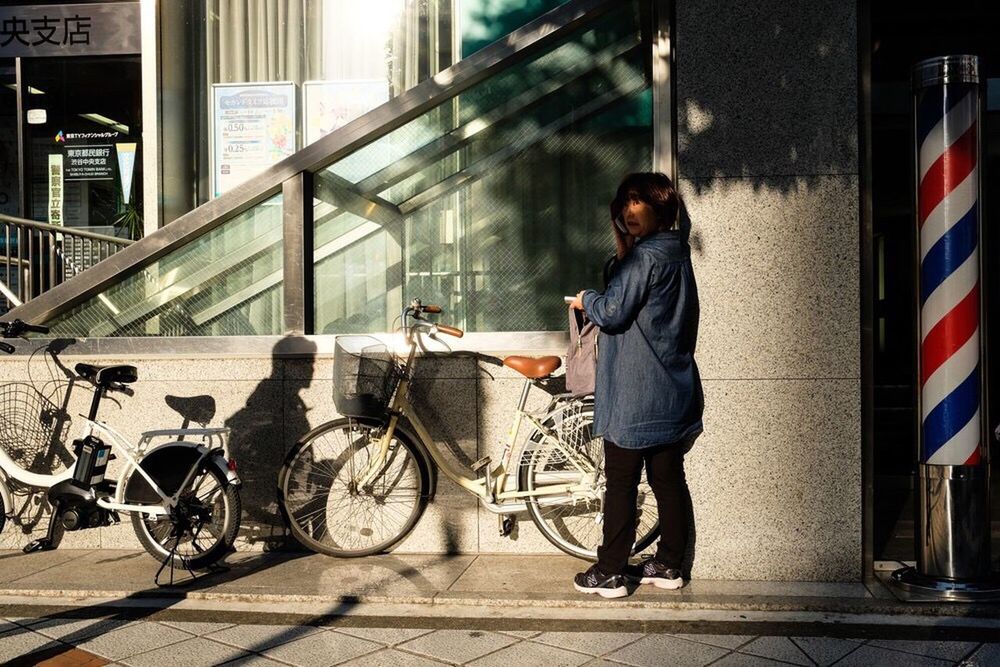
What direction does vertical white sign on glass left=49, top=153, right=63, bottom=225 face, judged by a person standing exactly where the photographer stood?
facing the viewer

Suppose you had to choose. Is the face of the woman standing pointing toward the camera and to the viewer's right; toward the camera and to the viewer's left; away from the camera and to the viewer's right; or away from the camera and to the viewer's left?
toward the camera and to the viewer's left

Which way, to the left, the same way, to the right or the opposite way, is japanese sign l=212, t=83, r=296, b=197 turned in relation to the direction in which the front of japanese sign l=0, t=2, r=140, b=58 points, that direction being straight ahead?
the same way

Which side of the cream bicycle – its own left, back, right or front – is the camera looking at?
left

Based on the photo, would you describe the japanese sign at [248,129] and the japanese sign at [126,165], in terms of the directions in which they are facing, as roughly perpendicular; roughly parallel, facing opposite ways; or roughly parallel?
roughly parallel

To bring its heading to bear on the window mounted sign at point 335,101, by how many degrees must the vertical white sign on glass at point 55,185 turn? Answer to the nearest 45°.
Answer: approximately 45° to its left

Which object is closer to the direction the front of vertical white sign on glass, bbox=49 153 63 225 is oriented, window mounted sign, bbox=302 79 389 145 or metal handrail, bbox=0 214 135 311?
the metal handrail

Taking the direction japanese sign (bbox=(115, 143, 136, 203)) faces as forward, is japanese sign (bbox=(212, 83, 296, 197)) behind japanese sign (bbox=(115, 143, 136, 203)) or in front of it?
in front

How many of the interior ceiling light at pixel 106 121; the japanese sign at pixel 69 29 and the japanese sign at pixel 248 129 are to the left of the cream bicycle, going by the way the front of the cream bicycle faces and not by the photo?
0

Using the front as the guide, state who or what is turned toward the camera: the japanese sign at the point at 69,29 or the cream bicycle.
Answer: the japanese sign

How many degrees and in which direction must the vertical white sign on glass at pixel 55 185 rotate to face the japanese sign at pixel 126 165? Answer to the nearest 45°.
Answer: approximately 45° to its left

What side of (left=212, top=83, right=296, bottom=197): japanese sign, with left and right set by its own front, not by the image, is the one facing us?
front

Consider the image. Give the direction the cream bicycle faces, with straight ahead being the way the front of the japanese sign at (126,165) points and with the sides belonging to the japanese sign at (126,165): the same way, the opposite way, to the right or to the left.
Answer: to the right

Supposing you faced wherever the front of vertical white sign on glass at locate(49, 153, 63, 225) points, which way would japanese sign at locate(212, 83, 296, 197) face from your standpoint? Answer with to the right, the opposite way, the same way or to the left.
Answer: the same way

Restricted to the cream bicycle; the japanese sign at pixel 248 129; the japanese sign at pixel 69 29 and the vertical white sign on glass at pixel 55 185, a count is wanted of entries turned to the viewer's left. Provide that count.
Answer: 1
